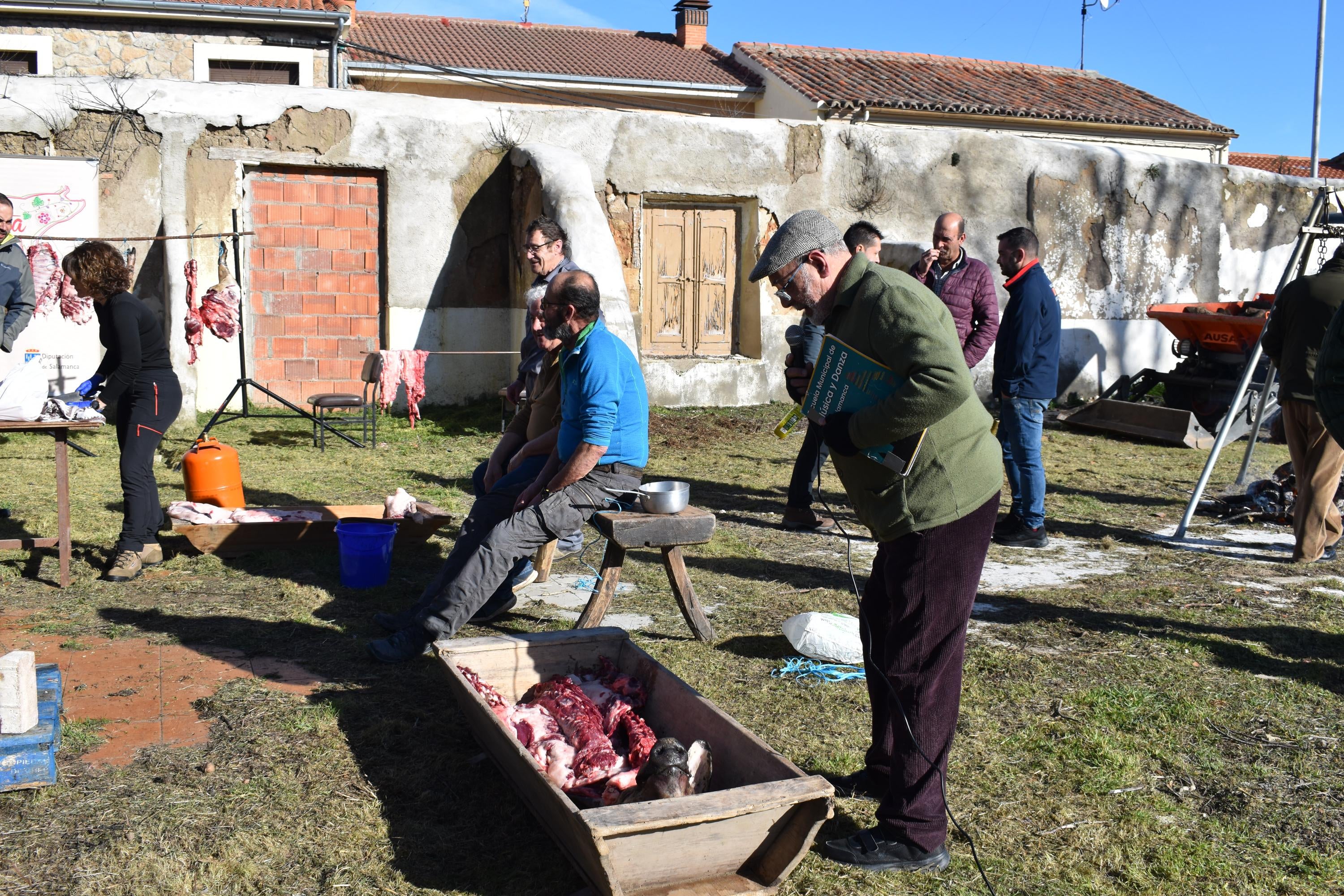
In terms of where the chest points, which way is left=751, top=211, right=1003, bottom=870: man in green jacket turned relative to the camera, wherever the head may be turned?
to the viewer's left

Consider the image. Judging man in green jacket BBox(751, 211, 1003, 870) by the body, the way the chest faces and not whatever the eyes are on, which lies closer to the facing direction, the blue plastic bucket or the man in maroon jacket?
the blue plastic bucket

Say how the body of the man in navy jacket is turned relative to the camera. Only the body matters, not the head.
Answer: to the viewer's left

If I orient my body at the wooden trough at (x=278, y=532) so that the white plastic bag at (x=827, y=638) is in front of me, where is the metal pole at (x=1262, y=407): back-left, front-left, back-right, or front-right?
front-left

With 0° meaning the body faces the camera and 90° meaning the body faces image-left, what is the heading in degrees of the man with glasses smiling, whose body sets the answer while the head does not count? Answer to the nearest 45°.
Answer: approximately 45°

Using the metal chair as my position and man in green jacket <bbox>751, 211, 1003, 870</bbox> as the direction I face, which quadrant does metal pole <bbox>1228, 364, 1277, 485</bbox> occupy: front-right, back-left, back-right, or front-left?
front-left

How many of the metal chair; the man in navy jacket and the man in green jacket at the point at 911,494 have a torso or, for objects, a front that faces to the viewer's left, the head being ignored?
3

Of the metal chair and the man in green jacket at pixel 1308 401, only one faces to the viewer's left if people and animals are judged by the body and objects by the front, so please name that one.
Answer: the metal chair

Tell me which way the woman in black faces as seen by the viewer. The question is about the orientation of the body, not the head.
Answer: to the viewer's left

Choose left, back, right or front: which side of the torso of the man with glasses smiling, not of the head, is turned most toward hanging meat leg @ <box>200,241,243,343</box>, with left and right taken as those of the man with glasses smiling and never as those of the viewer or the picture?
right
